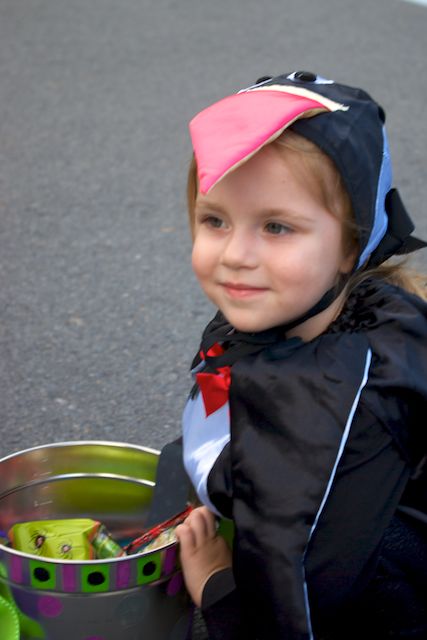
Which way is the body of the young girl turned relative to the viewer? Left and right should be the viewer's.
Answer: facing the viewer and to the left of the viewer

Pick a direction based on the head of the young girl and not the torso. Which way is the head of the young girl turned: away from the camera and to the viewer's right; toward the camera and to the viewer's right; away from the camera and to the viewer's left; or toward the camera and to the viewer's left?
toward the camera and to the viewer's left
